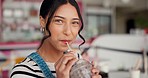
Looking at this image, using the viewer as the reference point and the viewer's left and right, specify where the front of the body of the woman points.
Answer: facing the viewer and to the right of the viewer
